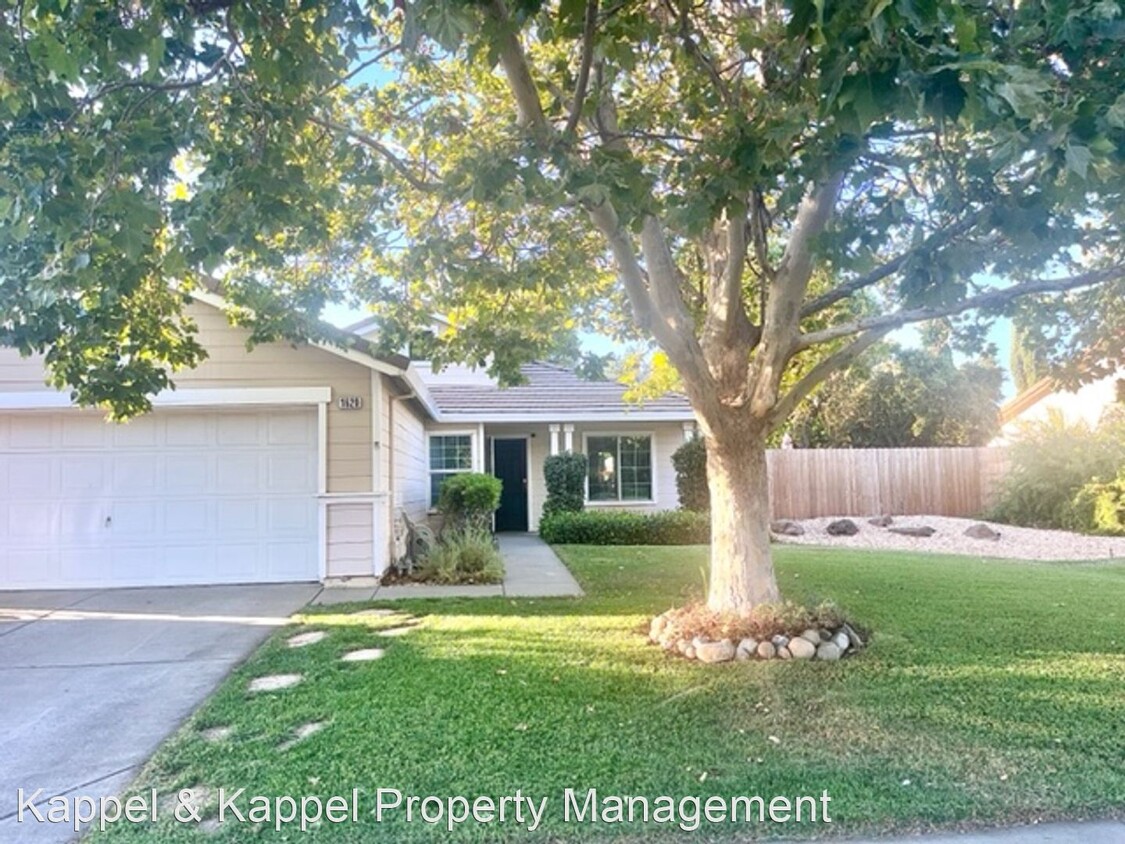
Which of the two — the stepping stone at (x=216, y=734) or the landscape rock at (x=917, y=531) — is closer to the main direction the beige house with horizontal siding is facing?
the stepping stone

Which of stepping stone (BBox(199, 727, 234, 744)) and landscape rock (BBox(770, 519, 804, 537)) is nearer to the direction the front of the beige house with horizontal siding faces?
the stepping stone

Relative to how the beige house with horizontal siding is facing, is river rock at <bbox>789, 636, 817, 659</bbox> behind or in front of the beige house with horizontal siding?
in front

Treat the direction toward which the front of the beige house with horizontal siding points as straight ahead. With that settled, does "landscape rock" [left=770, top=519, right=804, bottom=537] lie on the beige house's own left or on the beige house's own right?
on the beige house's own left

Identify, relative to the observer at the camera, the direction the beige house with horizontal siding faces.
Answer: facing the viewer

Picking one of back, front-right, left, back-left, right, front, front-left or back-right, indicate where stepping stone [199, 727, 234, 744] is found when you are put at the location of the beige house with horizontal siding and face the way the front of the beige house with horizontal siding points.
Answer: front

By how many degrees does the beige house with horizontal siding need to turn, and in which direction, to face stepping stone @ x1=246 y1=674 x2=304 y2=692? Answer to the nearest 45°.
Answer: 0° — it already faces it

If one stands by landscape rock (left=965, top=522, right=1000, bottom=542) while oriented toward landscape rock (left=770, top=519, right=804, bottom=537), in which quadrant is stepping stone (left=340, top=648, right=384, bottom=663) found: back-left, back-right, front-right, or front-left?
front-left

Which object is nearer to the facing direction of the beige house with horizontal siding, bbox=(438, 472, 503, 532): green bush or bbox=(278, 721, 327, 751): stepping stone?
the stepping stone

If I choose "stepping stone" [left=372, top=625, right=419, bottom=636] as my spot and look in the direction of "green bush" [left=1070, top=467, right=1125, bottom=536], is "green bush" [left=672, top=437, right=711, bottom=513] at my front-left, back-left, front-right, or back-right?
front-left
